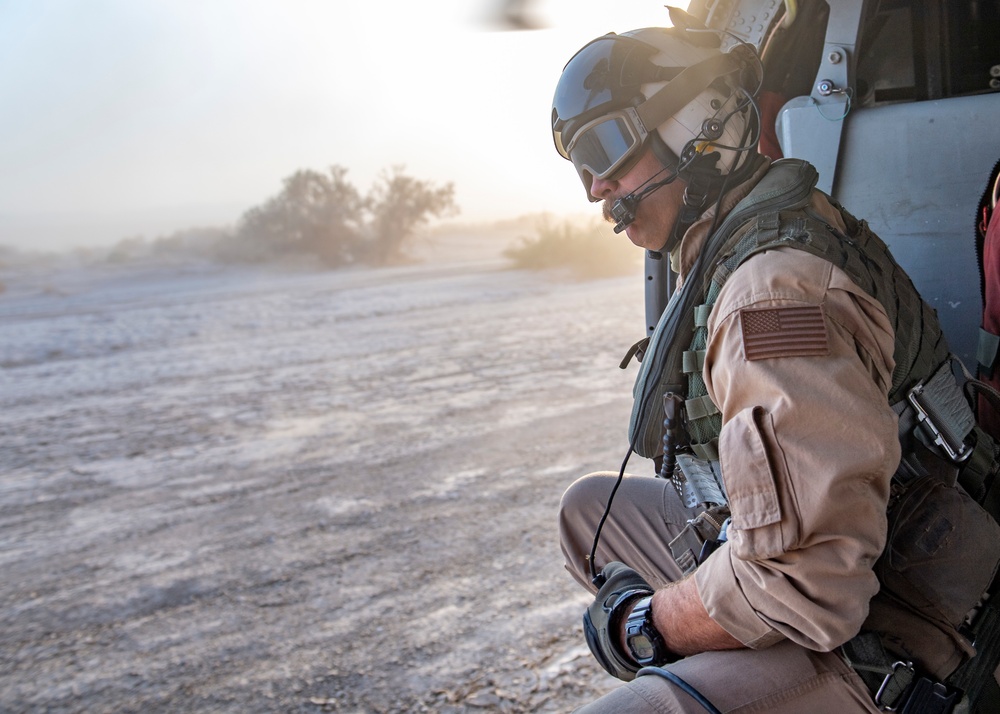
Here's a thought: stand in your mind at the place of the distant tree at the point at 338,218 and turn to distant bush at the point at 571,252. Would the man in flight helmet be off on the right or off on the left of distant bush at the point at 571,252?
right

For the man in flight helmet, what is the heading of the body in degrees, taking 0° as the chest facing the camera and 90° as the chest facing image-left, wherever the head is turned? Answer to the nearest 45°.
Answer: approximately 90°

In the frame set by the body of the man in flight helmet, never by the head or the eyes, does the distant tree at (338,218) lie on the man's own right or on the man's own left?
on the man's own right

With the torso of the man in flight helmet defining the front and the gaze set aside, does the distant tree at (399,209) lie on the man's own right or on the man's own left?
on the man's own right

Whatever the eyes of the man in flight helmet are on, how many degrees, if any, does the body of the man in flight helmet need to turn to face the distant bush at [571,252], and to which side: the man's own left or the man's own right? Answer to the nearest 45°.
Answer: approximately 90° to the man's own right

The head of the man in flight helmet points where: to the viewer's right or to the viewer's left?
to the viewer's left
